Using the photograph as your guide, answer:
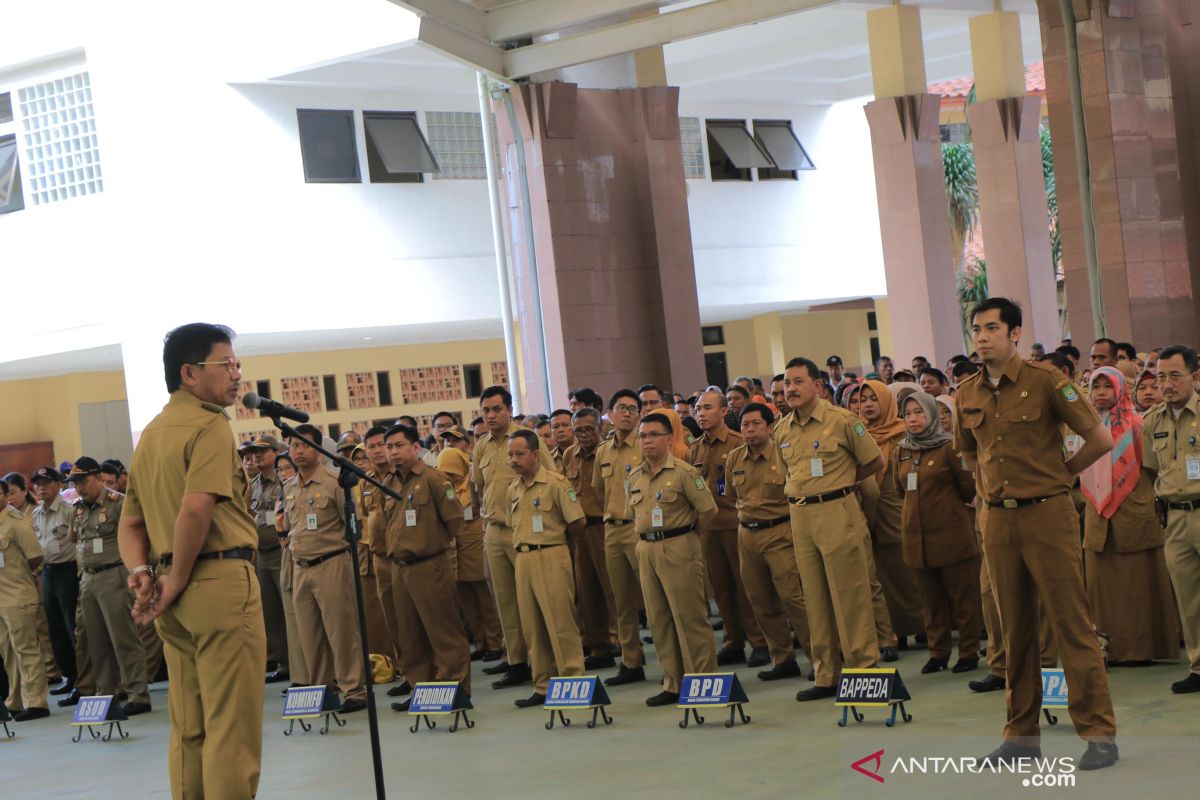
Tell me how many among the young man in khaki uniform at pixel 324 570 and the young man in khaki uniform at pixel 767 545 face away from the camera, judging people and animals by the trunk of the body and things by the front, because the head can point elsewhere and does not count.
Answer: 0

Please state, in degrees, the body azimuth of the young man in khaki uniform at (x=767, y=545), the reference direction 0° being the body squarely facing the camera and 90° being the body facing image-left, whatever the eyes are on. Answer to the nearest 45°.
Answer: approximately 45°

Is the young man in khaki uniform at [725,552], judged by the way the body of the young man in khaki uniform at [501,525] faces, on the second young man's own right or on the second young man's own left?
on the second young man's own left

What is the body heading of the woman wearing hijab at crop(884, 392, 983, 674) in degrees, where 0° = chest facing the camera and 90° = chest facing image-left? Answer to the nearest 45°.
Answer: approximately 45°

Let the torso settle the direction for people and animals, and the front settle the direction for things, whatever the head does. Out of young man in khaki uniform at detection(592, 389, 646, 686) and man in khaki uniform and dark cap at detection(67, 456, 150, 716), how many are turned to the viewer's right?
0

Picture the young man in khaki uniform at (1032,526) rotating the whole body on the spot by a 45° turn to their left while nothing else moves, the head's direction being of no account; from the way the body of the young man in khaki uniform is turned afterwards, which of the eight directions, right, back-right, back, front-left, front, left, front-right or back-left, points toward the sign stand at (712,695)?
back-right

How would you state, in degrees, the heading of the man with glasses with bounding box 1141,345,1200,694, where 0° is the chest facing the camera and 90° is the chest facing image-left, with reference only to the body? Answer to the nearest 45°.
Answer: approximately 45°

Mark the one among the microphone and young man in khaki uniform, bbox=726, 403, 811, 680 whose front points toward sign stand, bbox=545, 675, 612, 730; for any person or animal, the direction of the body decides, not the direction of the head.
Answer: the young man in khaki uniform

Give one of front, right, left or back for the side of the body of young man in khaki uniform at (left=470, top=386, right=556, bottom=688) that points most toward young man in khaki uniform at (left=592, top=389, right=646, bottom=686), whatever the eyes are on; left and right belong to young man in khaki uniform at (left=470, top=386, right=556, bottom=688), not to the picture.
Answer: left

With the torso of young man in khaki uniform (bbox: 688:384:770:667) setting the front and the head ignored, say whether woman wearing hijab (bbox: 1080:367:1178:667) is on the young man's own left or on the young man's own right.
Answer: on the young man's own left

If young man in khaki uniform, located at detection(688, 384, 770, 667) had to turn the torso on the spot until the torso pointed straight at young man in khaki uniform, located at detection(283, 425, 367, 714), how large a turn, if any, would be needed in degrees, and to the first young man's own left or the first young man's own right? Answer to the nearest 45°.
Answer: approximately 45° to the first young man's own right

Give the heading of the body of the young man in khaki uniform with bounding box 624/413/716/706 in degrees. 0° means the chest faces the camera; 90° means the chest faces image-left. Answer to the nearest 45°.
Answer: approximately 45°

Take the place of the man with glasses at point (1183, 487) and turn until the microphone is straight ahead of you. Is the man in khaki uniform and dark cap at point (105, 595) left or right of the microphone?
right
